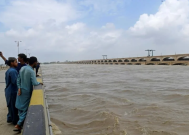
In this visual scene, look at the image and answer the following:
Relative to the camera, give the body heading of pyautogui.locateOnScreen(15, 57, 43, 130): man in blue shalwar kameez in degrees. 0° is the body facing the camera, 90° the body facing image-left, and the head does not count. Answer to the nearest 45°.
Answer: approximately 225°
